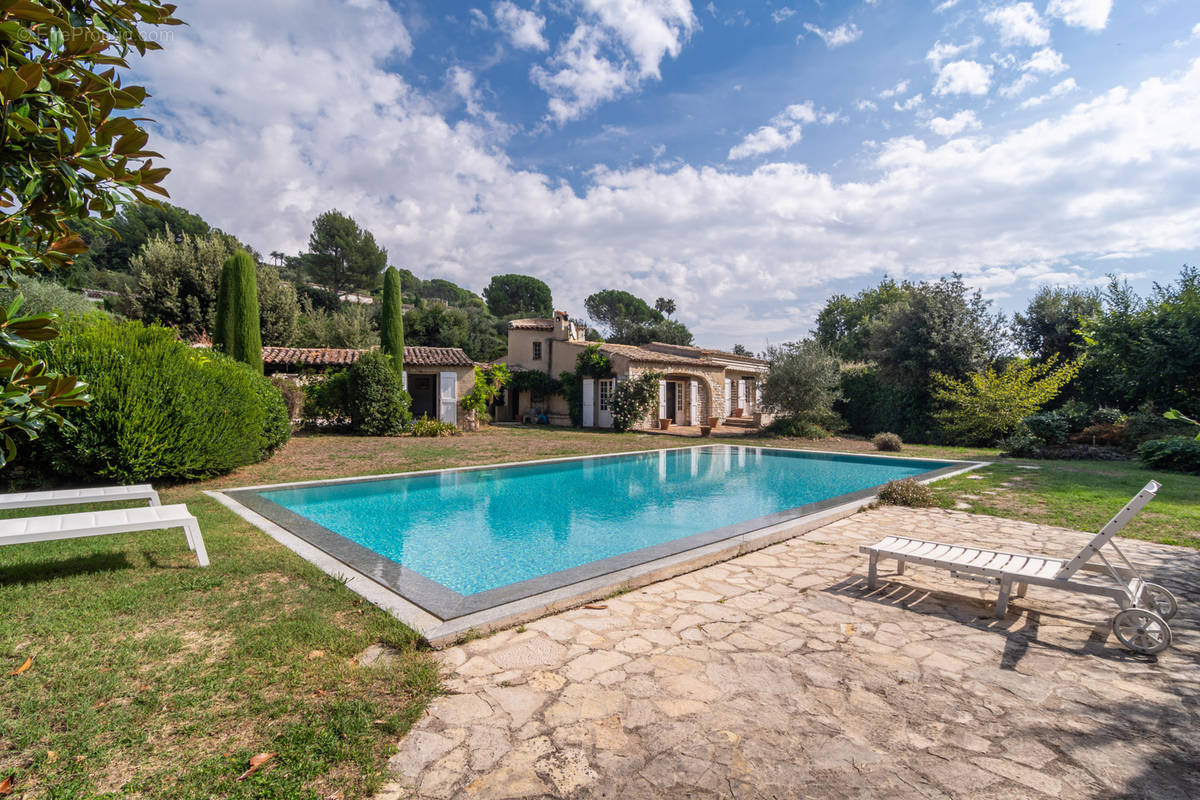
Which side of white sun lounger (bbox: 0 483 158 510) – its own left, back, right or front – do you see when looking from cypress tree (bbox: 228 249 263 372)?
left

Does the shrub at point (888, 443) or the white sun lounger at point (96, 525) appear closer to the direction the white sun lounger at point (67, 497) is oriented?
the shrub

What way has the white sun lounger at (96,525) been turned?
to the viewer's right

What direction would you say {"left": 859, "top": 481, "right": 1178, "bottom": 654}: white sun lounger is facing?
to the viewer's left

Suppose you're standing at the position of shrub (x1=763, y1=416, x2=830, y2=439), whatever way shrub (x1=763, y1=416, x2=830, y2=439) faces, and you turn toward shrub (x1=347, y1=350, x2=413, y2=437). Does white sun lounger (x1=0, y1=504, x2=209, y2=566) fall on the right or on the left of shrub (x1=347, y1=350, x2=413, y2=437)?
left

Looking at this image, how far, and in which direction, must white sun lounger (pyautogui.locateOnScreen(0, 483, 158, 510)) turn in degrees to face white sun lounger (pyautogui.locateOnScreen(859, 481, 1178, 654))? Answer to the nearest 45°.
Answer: approximately 45° to its right

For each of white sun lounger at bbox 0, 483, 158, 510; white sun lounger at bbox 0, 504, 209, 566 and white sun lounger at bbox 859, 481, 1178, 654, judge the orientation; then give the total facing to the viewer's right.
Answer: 2

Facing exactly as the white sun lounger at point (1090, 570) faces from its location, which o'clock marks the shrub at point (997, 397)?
The shrub is roughly at 3 o'clock from the white sun lounger.

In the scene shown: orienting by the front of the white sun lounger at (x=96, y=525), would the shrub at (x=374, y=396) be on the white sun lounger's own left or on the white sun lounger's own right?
on the white sun lounger's own left

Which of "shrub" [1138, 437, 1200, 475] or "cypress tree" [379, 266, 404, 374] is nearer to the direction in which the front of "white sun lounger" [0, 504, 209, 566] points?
the shrub

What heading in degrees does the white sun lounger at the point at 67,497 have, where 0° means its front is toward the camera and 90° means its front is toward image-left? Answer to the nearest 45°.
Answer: approximately 270°

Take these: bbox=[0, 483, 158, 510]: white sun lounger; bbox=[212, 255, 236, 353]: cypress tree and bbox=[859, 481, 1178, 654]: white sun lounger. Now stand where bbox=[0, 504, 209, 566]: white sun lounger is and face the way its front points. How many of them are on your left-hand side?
2
